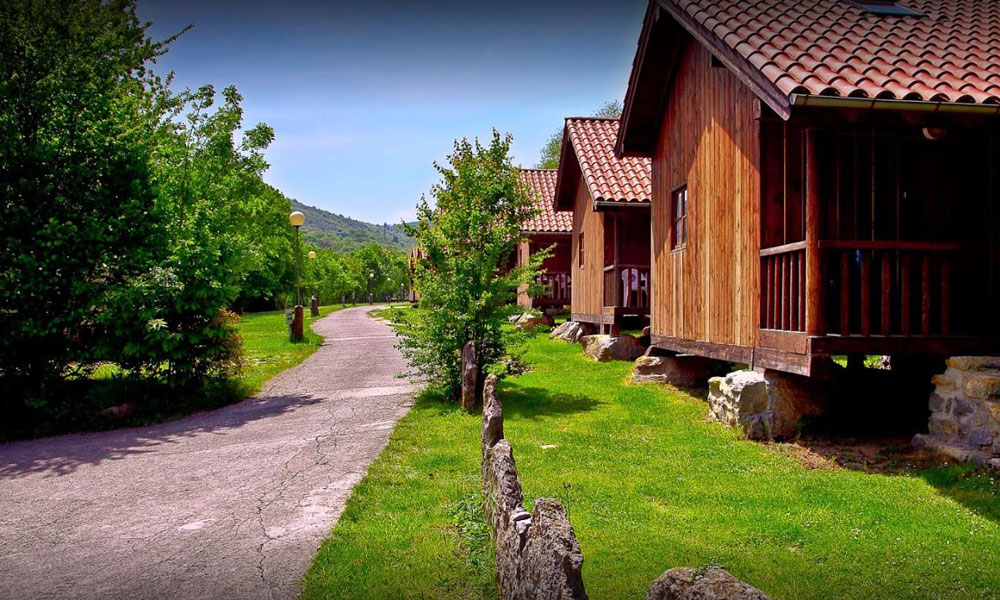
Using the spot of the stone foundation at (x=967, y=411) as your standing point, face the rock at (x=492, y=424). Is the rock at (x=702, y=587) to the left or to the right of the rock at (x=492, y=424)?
left

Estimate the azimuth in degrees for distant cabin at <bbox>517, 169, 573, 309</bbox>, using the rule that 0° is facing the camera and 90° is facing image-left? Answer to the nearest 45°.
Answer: approximately 0°

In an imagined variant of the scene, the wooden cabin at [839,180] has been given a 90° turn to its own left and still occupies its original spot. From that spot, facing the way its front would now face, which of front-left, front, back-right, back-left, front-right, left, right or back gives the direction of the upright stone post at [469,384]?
back-left

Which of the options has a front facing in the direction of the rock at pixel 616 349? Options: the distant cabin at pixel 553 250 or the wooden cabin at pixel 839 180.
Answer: the distant cabin

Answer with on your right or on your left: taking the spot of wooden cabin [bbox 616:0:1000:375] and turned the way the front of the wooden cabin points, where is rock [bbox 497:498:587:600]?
on your right

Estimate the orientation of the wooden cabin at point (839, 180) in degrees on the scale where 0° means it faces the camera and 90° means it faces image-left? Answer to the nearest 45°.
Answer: approximately 315°

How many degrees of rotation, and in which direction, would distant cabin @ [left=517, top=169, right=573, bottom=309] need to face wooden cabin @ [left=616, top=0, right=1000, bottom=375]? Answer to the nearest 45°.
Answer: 0° — it already faces it

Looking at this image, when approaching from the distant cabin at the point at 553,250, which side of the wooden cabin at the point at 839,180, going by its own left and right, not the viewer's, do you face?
back

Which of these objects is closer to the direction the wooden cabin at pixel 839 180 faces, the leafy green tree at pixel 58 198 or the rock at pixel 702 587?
the rock
